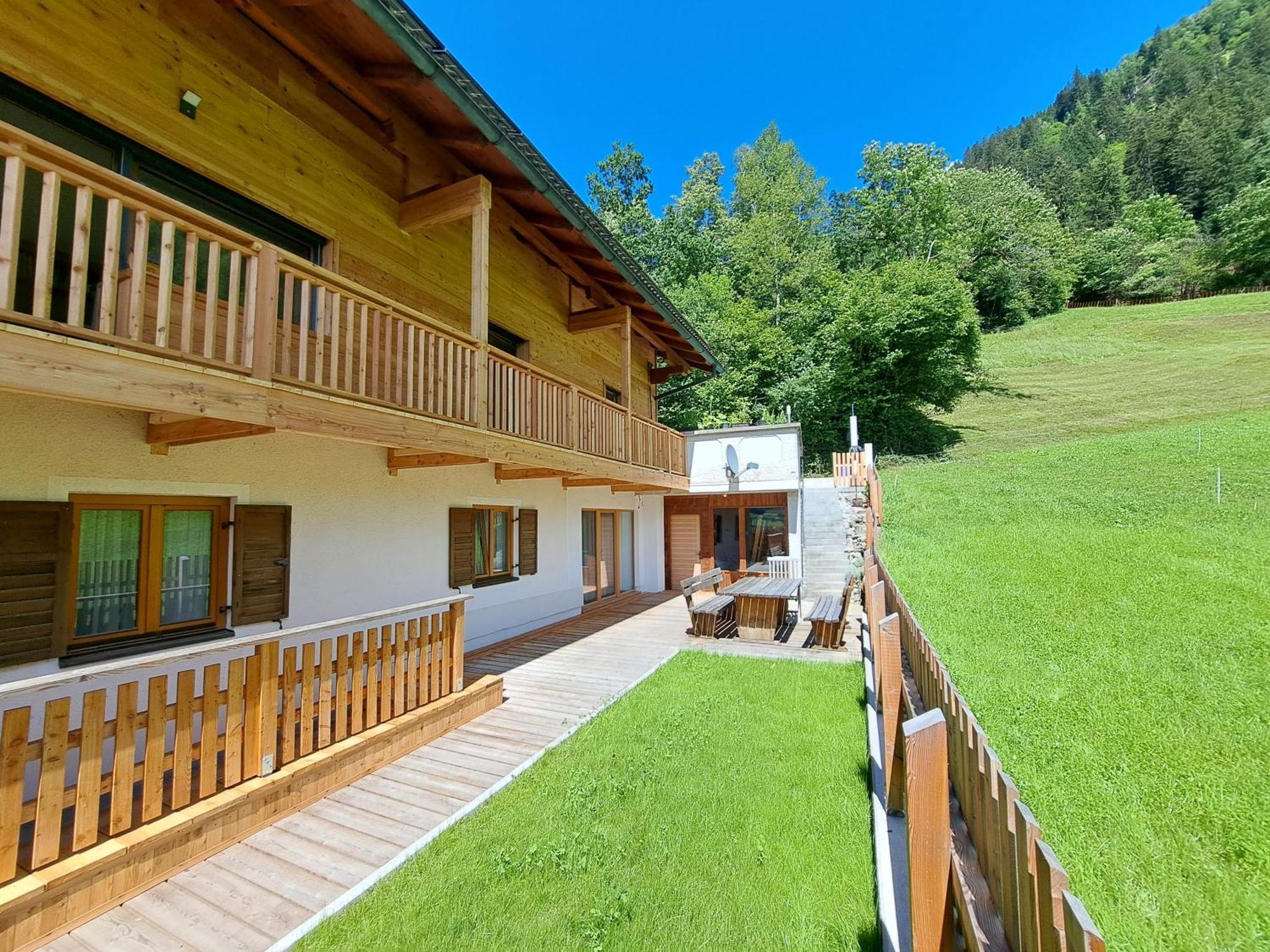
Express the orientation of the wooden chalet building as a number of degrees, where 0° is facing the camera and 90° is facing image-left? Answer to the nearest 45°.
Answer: approximately 315°

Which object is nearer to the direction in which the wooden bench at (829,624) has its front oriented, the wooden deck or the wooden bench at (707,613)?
the wooden bench

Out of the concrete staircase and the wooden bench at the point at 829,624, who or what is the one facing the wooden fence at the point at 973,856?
the concrete staircase

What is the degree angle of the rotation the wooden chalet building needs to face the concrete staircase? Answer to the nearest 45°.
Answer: approximately 90° to its left

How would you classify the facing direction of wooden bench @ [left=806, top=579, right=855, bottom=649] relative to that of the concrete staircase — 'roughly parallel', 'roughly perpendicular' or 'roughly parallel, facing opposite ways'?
roughly perpendicular

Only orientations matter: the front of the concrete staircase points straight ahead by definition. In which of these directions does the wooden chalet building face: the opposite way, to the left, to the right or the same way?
to the left

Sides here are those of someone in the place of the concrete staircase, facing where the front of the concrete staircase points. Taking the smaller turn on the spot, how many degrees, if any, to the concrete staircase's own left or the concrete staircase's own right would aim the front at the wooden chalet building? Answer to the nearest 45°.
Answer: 0° — it already faces it

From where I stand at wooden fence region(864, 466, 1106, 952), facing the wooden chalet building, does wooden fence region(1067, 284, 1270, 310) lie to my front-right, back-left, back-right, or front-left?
back-right

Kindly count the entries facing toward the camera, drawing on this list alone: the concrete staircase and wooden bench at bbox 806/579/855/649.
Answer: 1

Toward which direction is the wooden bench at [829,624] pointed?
to the viewer's left

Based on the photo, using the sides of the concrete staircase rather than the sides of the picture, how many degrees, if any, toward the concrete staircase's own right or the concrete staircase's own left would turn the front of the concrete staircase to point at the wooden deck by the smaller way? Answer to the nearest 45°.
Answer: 0° — it already faces it

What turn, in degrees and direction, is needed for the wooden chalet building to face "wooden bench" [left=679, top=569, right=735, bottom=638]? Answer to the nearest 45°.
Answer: approximately 90° to its left
